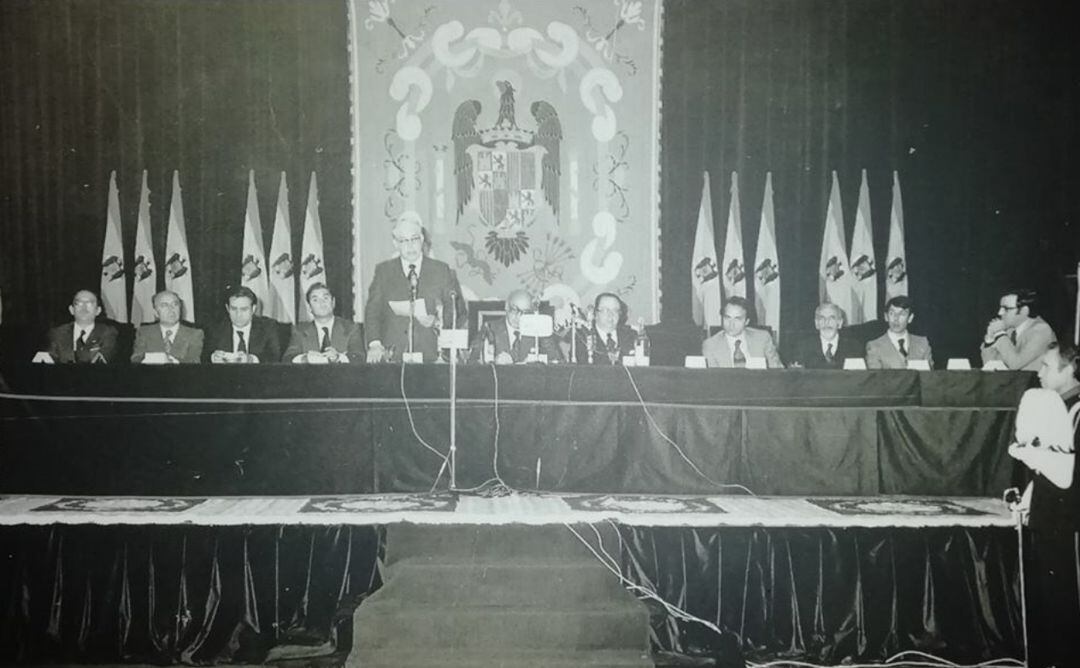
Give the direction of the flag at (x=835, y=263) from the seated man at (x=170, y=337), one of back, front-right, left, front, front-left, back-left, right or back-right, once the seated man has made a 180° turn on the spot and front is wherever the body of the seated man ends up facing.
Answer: right

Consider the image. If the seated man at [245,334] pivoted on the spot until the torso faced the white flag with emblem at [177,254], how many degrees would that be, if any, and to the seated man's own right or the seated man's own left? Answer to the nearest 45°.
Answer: approximately 180°

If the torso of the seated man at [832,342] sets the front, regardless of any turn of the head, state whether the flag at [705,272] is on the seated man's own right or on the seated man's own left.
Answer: on the seated man's own right

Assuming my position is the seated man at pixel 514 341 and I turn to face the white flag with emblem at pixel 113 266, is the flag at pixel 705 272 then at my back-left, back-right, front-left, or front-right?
back-right

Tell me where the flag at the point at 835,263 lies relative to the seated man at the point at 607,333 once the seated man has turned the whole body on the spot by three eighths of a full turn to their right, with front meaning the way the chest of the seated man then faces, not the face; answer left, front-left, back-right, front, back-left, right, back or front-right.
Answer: right

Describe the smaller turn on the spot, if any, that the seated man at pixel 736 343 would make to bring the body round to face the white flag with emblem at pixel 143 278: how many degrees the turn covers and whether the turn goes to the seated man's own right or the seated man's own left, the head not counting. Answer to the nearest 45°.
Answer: approximately 90° to the seated man's own right

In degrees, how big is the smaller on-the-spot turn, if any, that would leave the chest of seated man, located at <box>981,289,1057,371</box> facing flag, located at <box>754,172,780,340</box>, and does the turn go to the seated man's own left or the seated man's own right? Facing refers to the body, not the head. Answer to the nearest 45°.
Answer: approximately 45° to the seated man's own right

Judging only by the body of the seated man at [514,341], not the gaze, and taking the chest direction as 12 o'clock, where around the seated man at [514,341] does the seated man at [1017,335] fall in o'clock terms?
the seated man at [1017,335] is roughly at 9 o'clock from the seated man at [514,341].

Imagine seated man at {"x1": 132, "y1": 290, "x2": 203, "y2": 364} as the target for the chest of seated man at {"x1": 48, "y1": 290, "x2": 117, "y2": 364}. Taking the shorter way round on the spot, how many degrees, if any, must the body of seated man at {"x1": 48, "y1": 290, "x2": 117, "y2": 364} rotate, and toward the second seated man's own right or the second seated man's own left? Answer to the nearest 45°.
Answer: approximately 45° to the second seated man's own left

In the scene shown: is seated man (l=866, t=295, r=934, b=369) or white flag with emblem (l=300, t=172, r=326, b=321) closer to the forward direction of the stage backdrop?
the seated man

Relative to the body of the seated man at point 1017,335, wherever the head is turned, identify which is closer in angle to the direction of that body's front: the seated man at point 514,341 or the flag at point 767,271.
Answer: the seated man
